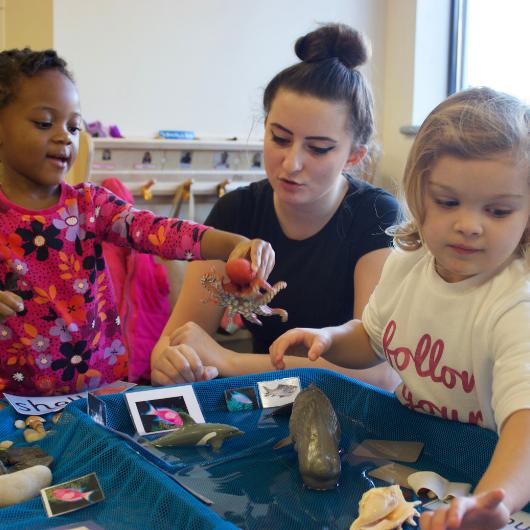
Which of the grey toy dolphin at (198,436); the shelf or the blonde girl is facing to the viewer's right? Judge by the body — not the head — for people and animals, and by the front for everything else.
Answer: the grey toy dolphin

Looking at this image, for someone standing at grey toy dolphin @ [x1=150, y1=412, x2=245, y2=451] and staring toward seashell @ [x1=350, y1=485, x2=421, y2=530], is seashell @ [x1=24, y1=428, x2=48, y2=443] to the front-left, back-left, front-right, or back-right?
back-right

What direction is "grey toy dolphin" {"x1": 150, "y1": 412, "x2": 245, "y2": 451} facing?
to the viewer's right

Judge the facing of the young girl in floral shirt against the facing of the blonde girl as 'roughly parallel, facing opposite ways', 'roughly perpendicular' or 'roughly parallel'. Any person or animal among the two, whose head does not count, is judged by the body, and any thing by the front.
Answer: roughly perpendicular

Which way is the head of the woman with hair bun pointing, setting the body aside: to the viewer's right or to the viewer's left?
to the viewer's left

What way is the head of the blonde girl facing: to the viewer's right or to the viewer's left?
to the viewer's left
